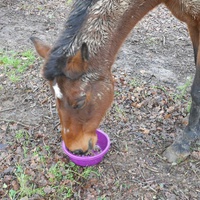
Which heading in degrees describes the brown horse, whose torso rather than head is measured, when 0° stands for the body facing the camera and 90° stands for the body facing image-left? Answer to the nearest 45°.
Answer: approximately 90°
